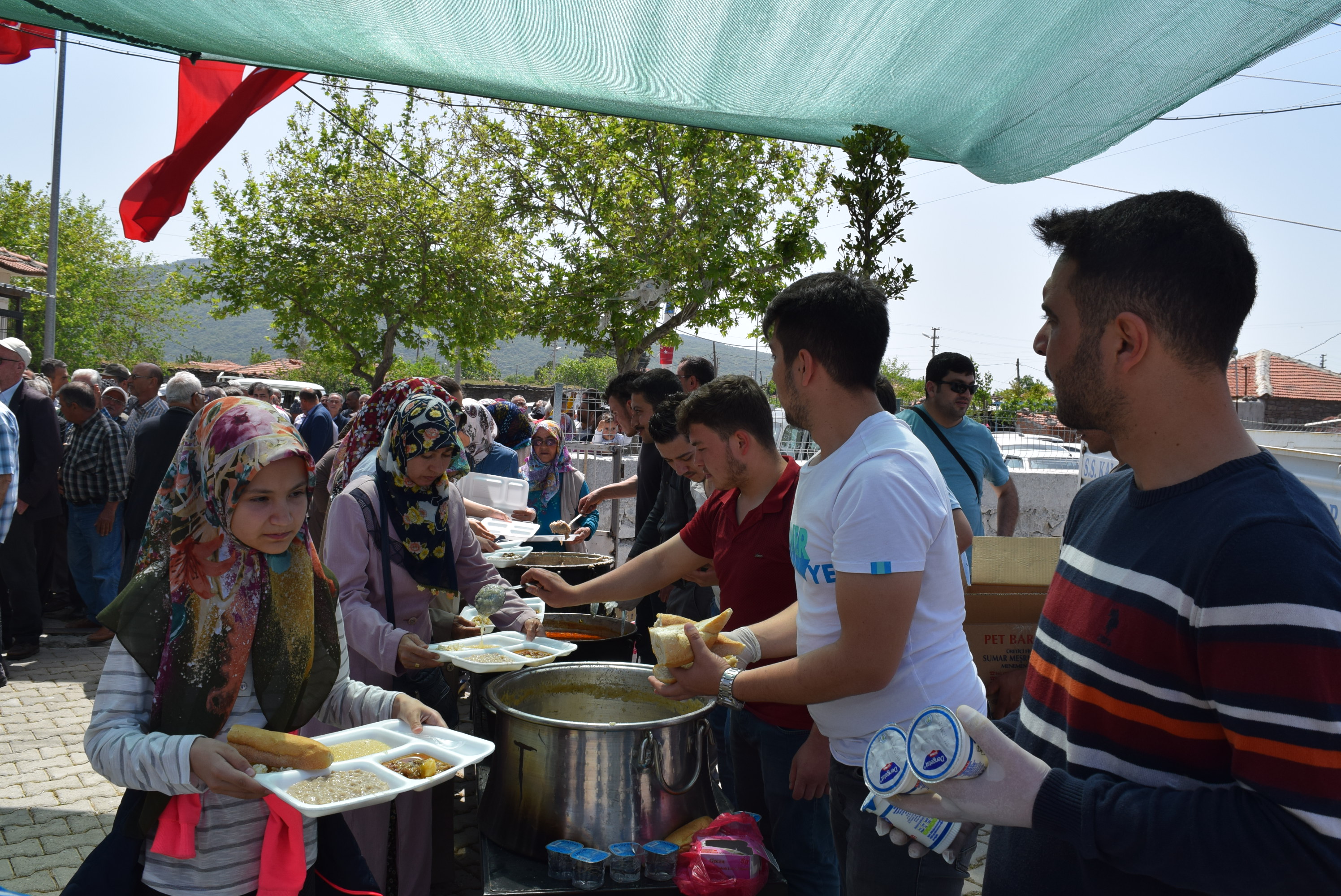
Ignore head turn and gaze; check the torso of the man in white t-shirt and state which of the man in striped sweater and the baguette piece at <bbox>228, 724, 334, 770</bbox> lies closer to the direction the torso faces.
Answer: the baguette piece

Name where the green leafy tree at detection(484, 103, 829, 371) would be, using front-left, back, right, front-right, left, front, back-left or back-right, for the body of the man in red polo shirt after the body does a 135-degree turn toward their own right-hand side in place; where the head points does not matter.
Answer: front

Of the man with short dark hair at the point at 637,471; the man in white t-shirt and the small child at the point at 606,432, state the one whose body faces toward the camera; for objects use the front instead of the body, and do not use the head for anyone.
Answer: the small child

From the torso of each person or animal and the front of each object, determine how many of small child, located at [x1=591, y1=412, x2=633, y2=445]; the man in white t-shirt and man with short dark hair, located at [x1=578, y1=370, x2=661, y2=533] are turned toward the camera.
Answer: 1

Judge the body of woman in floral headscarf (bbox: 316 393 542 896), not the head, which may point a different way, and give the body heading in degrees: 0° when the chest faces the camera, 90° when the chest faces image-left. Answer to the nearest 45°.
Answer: approximately 315°

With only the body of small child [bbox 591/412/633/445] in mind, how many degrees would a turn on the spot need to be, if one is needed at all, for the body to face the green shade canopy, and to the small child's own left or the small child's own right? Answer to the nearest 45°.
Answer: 0° — they already face it

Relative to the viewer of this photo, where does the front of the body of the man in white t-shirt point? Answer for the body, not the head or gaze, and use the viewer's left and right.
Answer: facing to the left of the viewer

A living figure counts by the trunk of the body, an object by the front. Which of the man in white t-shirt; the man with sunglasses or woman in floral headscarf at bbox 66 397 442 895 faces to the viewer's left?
the man in white t-shirt

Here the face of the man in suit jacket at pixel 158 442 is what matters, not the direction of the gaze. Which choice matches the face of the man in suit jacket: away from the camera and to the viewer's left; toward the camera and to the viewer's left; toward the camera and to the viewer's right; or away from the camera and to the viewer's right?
away from the camera and to the viewer's right

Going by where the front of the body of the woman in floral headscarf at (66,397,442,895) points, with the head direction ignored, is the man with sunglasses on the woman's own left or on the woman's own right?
on the woman's own left

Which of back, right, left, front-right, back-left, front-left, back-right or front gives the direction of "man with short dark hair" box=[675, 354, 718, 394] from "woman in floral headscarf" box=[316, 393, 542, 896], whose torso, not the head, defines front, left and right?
left

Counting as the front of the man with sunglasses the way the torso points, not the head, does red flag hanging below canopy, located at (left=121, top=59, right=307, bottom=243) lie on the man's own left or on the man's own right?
on the man's own right

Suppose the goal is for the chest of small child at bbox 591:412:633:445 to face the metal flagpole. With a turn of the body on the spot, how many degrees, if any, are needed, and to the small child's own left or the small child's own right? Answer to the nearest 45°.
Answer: approximately 135° to the small child's own right

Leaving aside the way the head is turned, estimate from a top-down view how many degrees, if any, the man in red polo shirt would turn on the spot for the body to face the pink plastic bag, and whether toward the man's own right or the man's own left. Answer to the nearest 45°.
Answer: approximately 45° to the man's own left

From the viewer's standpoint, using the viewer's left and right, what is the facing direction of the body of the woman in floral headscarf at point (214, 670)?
facing the viewer and to the right of the viewer
